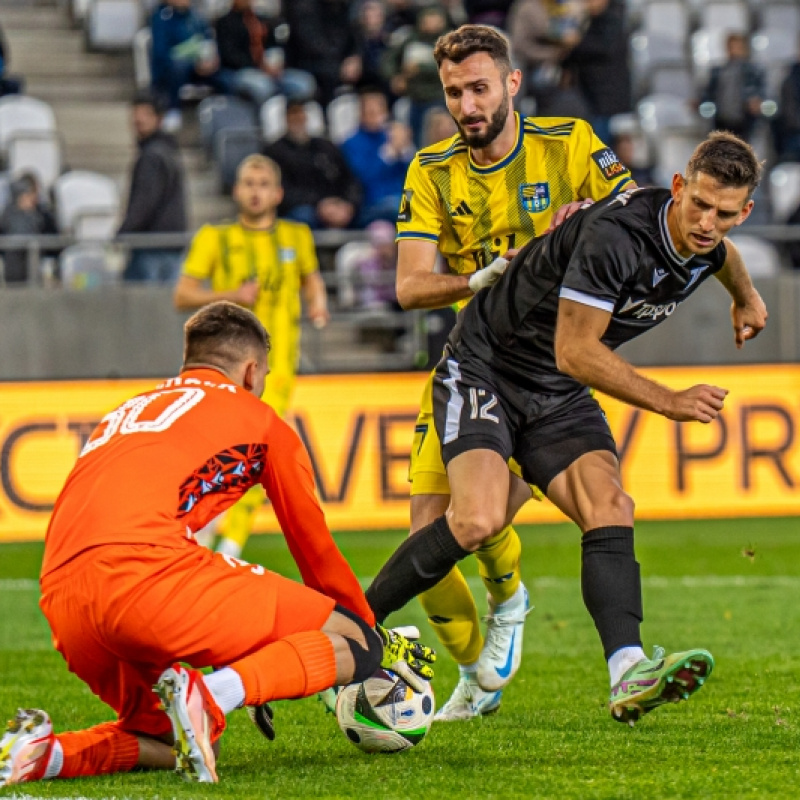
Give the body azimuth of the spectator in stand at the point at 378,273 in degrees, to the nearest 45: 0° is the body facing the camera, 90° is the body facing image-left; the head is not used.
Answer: approximately 0°

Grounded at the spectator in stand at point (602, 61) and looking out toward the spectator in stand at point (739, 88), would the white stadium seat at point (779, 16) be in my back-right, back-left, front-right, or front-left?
front-left

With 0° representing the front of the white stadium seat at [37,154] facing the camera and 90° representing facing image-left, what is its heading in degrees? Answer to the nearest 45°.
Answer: approximately 0°

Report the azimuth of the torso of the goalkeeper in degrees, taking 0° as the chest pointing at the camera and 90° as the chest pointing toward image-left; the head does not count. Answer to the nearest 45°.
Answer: approximately 225°

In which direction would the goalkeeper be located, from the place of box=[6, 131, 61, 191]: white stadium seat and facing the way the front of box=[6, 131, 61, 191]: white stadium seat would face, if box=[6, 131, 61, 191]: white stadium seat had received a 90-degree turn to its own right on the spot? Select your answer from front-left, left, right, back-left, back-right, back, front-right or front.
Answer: left

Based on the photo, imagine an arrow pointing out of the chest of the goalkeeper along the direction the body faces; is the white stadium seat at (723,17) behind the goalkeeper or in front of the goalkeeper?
in front

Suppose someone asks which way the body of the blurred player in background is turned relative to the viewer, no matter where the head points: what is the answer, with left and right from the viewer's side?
facing the viewer

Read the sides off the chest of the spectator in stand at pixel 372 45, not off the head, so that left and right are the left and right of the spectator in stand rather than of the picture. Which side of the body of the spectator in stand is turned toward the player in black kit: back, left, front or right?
front

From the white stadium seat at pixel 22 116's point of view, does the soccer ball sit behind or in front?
in front

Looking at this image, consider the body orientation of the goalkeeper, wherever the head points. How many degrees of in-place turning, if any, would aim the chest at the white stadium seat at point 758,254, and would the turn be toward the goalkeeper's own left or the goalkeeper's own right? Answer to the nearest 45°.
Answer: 0° — they already face it
